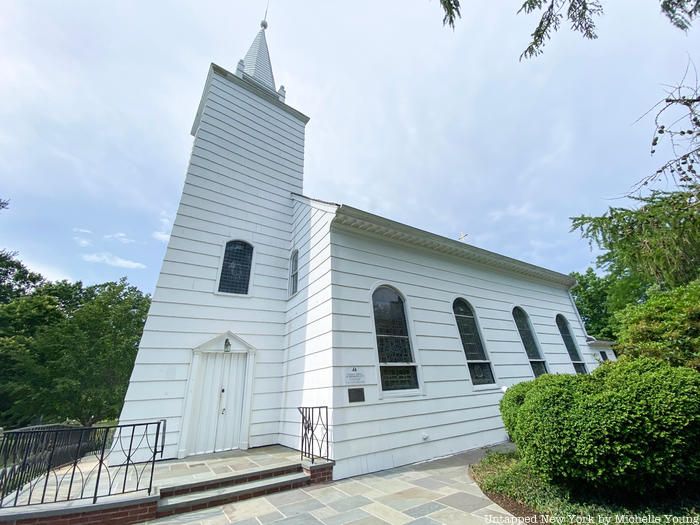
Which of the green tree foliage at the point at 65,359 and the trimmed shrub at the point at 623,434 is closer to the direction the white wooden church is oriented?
the green tree foliage

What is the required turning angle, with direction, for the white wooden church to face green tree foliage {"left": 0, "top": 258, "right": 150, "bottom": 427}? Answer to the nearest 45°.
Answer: approximately 90° to its right

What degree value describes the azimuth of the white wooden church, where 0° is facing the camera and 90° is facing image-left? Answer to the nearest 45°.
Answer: approximately 45°

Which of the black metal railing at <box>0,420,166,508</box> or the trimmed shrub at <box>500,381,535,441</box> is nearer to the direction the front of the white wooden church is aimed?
the black metal railing

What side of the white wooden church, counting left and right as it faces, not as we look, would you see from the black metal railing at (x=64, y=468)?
front

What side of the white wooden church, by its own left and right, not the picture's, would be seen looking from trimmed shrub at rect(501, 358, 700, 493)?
left

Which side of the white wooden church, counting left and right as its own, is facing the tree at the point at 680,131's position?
left
